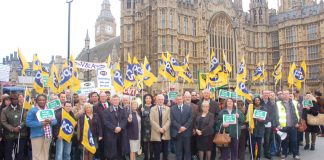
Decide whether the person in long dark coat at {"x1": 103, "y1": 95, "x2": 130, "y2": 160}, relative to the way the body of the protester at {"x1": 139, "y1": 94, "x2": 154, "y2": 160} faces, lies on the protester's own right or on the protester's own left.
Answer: on the protester's own right

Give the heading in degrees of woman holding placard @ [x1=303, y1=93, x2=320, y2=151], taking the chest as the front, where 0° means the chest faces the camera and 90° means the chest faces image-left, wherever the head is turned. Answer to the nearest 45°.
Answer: approximately 45°

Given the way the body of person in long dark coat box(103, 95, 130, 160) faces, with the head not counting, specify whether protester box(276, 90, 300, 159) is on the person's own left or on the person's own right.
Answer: on the person's own left

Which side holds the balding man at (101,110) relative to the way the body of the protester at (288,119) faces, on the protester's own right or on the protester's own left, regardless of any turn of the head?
on the protester's own right

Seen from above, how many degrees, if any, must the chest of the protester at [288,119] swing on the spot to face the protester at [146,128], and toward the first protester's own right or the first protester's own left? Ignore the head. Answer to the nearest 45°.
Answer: approximately 45° to the first protester's own right

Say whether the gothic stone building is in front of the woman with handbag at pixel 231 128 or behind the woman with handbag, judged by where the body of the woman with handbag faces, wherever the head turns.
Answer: behind
